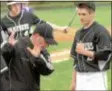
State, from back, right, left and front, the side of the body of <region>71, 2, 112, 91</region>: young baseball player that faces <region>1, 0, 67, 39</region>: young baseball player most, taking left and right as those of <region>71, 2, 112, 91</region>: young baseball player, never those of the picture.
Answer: right

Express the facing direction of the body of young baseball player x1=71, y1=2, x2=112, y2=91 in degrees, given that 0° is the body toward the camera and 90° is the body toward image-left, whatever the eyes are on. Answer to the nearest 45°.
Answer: approximately 45°

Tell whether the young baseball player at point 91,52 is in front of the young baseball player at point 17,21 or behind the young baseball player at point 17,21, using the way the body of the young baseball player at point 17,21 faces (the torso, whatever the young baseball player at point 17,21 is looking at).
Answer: in front
